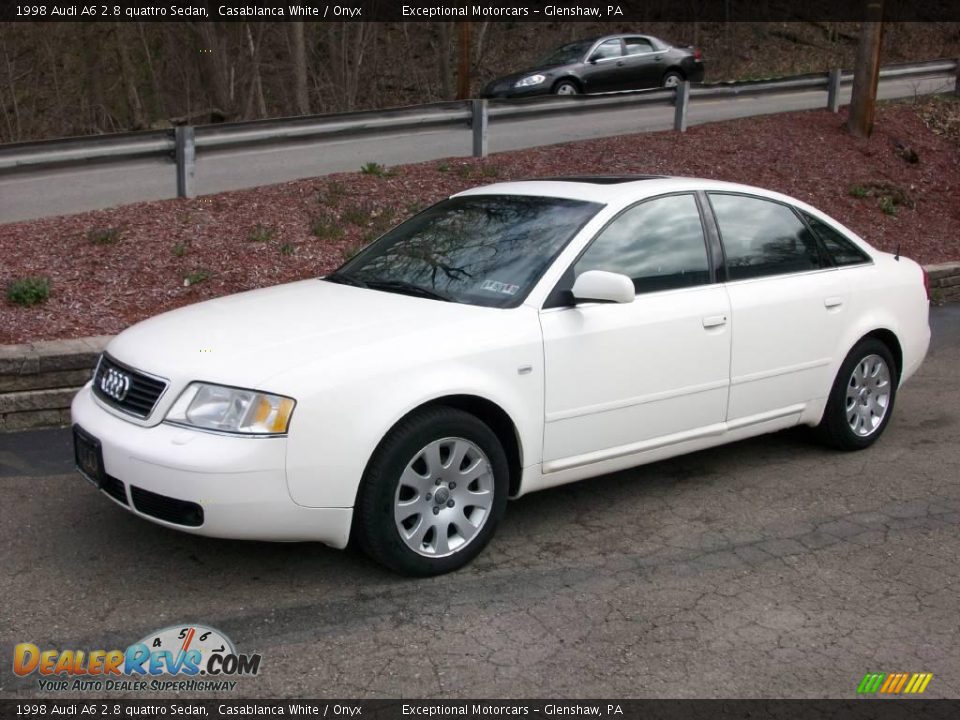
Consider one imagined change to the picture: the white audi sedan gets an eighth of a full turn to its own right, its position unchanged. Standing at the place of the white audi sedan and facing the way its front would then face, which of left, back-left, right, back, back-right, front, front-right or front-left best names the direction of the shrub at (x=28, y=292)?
front-right

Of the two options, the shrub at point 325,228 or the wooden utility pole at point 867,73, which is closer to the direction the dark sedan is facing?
the shrub

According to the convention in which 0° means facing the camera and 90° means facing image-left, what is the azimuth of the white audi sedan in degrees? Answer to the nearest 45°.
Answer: approximately 45°

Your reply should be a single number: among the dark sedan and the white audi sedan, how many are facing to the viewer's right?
0

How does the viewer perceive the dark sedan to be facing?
facing the viewer and to the left of the viewer

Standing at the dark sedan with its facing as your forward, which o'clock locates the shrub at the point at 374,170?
The shrub is roughly at 11 o'clock from the dark sedan.

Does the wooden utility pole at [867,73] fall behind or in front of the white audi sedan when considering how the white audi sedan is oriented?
behind

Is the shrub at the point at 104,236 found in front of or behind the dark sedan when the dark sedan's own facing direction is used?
in front
